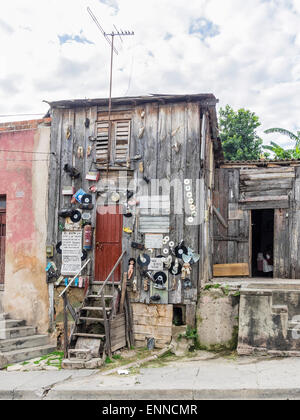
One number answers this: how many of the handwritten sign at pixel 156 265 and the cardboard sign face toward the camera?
2

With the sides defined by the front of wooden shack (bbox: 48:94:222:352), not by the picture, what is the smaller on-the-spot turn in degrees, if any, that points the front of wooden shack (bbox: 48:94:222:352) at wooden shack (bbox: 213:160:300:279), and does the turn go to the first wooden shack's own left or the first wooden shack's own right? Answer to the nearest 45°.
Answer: approximately 135° to the first wooden shack's own left

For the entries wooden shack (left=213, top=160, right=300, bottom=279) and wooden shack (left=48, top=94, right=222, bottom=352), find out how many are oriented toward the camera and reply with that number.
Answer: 2

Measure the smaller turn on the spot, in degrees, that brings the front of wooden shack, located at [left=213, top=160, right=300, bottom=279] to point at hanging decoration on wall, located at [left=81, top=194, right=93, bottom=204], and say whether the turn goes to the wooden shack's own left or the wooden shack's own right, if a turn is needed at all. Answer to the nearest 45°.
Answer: approximately 45° to the wooden shack's own right

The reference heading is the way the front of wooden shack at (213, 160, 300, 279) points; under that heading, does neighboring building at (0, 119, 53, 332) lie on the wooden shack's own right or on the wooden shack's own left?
on the wooden shack's own right

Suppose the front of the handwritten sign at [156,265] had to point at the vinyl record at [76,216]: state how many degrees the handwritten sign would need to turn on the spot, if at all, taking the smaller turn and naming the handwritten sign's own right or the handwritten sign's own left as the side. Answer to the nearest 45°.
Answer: approximately 90° to the handwritten sign's own right

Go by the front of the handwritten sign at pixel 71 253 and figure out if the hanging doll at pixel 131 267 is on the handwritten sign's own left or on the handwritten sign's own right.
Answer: on the handwritten sign's own left

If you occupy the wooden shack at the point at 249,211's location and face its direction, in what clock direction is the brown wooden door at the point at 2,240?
The brown wooden door is roughly at 2 o'clock from the wooden shack.
